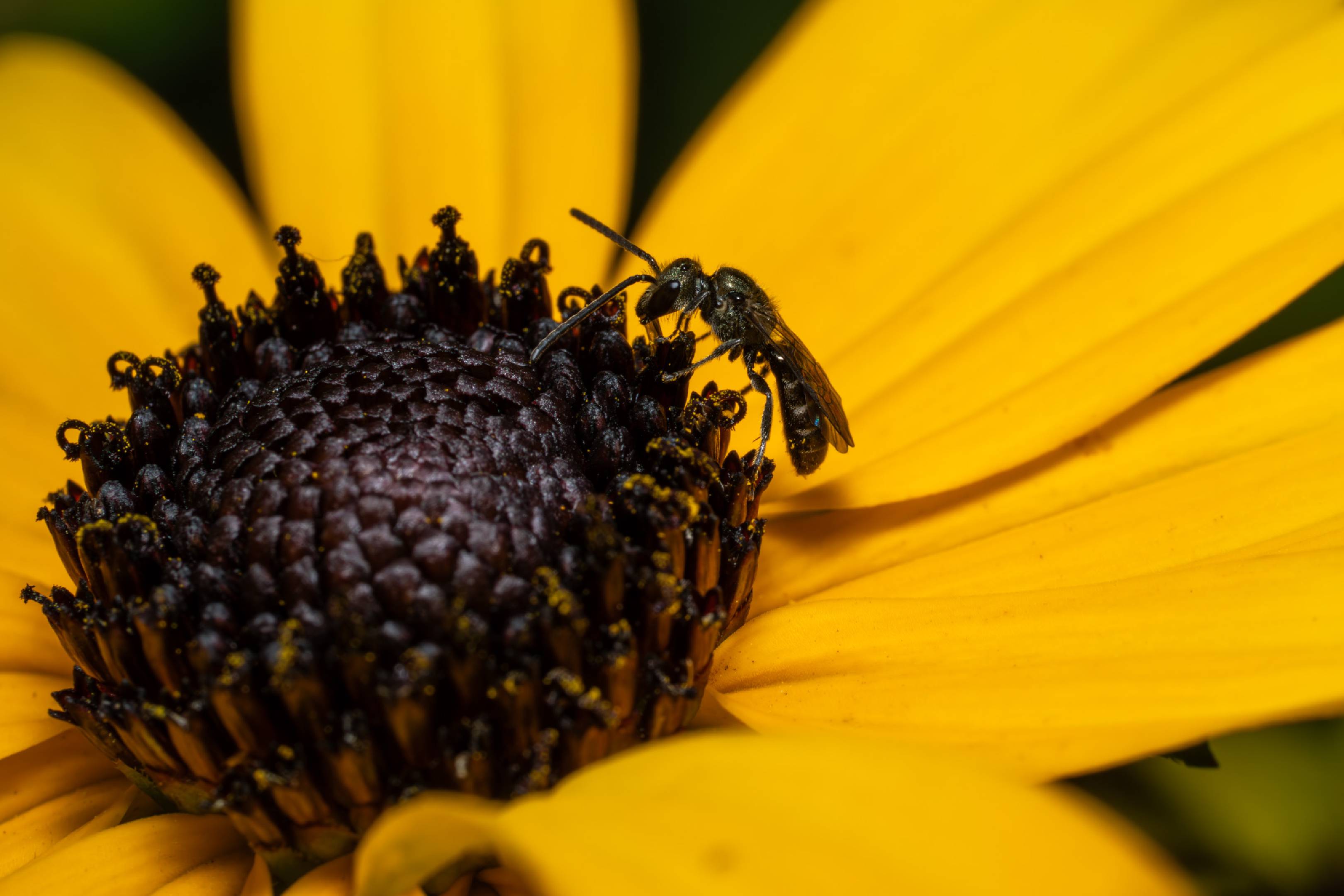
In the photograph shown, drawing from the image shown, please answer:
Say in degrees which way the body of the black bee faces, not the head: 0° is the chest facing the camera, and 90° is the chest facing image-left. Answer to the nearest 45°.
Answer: approximately 90°
